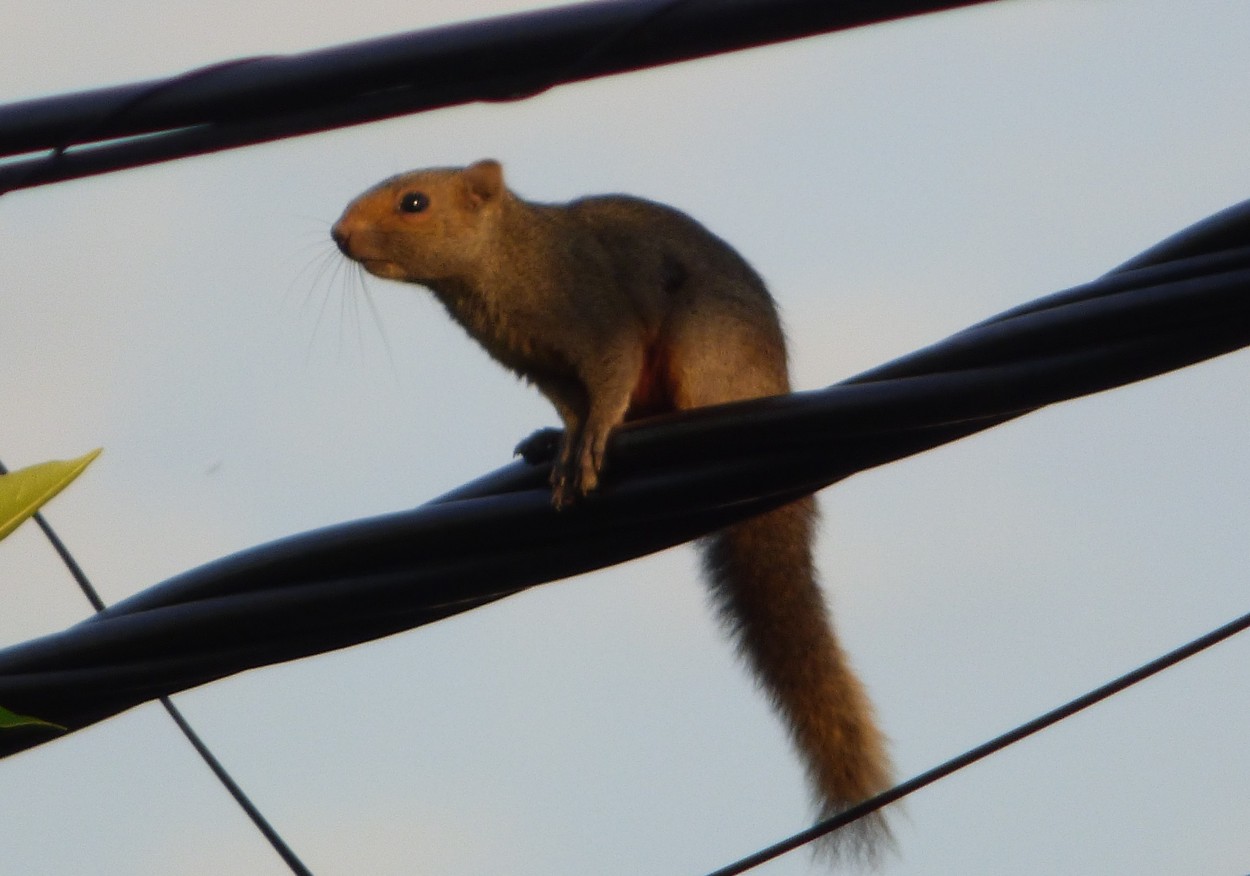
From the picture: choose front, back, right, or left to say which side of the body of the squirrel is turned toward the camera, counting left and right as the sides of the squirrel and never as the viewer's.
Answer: left
